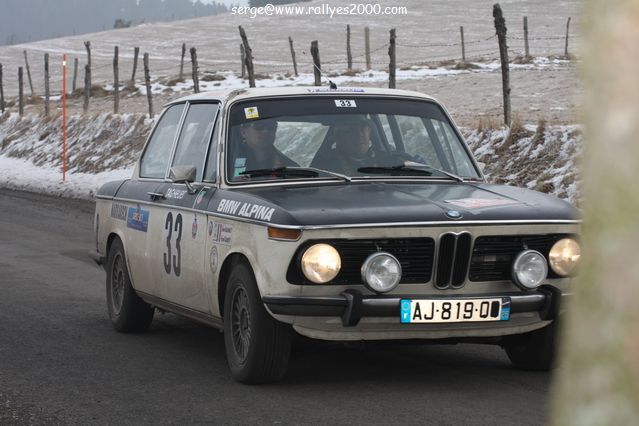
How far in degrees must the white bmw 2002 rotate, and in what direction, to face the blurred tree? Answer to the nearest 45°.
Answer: approximately 45° to its right

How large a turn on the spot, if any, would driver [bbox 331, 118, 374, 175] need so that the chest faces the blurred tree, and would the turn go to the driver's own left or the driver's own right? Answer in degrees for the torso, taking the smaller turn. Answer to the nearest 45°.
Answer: approximately 45° to the driver's own right

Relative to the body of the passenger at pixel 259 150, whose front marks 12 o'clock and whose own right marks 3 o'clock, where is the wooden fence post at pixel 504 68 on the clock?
The wooden fence post is roughly at 8 o'clock from the passenger.

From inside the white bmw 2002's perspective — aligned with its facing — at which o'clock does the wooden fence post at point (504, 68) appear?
The wooden fence post is roughly at 8 o'clock from the white bmw 2002.

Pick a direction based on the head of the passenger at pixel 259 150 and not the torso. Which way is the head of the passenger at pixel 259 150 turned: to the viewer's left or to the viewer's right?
to the viewer's right

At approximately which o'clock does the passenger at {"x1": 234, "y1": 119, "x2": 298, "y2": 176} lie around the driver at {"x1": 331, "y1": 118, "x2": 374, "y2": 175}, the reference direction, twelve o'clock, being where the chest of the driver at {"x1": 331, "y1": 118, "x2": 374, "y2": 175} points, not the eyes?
the passenger at {"x1": 234, "y1": 119, "x2": 298, "y2": 176} is roughly at 4 o'clock from the driver at {"x1": 331, "y1": 118, "x2": 374, "y2": 175}.

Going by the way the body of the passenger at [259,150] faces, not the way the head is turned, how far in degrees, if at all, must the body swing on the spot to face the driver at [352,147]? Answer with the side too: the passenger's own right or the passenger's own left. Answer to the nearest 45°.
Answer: approximately 45° to the passenger's own left

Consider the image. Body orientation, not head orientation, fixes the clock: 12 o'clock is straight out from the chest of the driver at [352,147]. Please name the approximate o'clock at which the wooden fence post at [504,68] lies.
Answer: The wooden fence post is roughly at 8 o'clock from the driver.

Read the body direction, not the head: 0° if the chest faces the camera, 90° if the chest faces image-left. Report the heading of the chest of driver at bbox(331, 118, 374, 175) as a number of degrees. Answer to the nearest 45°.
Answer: approximately 315°
